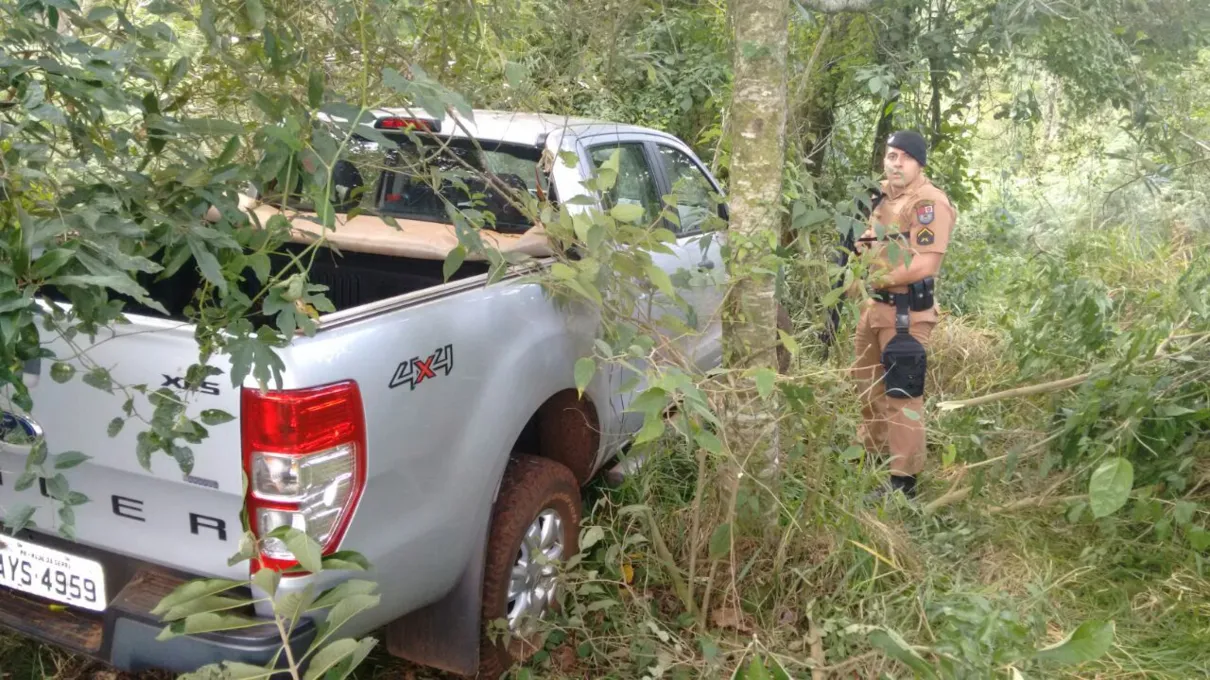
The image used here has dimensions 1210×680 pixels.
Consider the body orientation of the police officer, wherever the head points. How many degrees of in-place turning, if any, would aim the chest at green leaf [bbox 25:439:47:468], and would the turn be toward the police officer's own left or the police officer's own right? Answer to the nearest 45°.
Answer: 0° — they already face it

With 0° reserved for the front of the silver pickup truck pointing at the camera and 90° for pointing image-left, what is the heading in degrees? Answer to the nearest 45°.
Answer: approximately 225°

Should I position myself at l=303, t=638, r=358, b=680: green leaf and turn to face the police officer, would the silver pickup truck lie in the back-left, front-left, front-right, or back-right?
front-left

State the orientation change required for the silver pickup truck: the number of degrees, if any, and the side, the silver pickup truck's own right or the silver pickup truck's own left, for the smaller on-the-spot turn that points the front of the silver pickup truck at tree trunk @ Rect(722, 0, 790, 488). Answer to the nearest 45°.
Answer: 0° — it already faces it

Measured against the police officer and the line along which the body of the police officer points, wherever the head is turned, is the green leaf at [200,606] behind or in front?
in front
